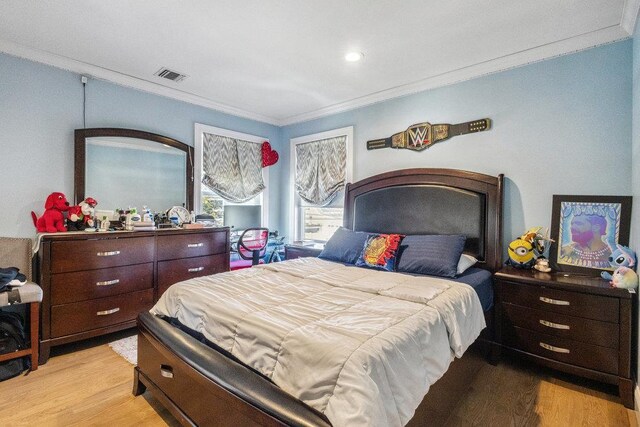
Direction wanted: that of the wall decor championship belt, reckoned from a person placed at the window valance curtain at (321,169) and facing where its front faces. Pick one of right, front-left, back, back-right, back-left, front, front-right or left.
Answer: left

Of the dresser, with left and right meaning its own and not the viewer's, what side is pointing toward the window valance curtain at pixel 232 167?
left

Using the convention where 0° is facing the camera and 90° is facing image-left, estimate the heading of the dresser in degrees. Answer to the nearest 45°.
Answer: approximately 315°

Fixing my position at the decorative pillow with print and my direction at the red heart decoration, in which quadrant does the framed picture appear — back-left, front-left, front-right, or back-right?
back-right

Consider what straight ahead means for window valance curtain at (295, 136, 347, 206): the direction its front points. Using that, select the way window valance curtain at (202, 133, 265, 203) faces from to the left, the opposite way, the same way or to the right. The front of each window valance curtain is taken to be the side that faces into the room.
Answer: to the left

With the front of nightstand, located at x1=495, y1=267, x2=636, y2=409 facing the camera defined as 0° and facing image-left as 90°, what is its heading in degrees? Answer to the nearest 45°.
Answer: approximately 45°

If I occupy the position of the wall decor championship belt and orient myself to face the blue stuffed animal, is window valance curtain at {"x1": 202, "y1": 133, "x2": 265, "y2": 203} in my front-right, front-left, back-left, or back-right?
back-right

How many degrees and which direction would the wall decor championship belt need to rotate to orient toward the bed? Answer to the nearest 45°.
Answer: approximately 45° to its left

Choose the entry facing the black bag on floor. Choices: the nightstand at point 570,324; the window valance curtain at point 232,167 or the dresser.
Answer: the nightstand
